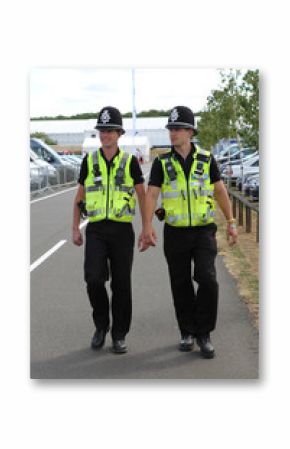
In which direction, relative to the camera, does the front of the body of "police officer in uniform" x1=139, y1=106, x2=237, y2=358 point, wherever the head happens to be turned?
toward the camera

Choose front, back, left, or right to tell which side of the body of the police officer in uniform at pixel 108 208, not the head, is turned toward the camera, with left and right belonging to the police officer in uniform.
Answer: front

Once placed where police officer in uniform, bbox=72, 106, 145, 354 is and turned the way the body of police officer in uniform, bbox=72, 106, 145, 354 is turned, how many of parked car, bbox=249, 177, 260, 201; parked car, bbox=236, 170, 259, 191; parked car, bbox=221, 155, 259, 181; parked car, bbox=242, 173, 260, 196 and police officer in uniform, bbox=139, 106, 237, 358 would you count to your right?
0

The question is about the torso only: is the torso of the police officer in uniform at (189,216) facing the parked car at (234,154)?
no

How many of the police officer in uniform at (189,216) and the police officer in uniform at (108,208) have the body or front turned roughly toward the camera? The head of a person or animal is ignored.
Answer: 2

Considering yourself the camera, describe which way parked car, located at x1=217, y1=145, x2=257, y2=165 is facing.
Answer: facing the viewer and to the left of the viewer

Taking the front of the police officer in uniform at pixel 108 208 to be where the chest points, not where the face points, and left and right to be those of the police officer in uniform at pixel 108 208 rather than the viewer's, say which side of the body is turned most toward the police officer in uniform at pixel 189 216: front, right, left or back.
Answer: left

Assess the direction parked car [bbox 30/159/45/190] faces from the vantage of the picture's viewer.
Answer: facing the viewer and to the right of the viewer

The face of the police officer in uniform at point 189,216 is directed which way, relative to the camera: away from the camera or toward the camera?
toward the camera

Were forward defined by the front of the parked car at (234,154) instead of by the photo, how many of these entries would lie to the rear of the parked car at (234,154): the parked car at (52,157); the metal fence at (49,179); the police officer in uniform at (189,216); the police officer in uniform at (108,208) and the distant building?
0

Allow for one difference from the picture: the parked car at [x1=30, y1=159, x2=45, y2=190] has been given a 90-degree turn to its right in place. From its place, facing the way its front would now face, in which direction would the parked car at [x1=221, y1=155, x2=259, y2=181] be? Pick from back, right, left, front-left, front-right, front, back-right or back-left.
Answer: back-left
